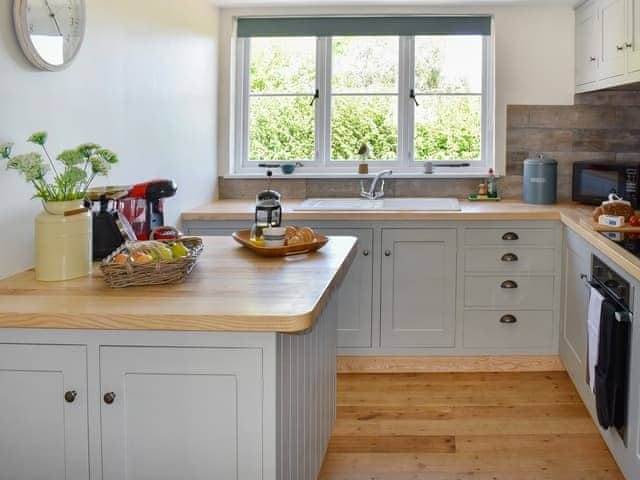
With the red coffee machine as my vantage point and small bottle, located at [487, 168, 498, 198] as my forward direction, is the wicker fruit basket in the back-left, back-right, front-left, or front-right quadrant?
back-right

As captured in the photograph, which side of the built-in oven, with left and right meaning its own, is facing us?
left

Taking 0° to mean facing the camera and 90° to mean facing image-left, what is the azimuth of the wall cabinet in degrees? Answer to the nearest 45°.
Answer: approximately 45°

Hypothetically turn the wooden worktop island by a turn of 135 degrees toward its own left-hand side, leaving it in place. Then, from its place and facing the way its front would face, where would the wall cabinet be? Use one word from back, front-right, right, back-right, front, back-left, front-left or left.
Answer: front

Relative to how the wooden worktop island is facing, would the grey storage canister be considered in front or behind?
behind

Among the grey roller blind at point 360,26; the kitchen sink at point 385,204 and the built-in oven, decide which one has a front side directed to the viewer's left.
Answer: the built-in oven
